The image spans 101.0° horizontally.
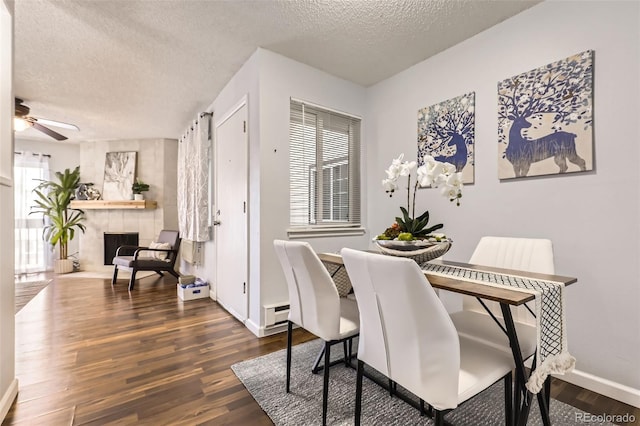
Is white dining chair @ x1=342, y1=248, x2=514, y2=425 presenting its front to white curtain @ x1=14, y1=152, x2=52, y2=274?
no

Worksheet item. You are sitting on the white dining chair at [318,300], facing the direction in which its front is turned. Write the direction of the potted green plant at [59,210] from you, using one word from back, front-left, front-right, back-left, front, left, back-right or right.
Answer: left

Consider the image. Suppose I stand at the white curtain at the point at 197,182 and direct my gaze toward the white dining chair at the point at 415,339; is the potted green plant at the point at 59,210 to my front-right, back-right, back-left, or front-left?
back-right

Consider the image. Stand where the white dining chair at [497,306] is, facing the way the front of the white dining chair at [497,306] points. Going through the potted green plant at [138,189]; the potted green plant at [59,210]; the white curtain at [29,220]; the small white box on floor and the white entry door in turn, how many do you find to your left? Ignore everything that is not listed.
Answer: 0

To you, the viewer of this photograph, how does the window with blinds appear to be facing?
facing the viewer and to the right of the viewer

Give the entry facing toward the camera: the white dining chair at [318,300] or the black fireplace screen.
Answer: the black fireplace screen

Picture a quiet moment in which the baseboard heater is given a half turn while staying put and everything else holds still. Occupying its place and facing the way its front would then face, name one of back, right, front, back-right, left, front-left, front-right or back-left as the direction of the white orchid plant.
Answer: back

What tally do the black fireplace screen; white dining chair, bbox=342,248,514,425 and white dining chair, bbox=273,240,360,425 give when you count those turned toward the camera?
1

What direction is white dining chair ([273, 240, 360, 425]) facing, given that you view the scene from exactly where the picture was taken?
facing away from the viewer and to the right of the viewer

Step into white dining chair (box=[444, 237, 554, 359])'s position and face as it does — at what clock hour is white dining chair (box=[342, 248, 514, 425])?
white dining chair (box=[342, 248, 514, 425]) is roughly at 11 o'clock from white dining chair (box=[444, 237, 554, 359]).

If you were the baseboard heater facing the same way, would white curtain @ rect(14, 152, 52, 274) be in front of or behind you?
behind

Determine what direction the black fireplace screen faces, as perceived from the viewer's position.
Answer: facing the viewer

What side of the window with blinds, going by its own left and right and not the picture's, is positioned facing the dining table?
front

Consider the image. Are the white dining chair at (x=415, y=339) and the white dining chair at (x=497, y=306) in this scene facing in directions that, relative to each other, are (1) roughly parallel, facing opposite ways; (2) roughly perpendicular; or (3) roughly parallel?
roughly parallel, facing opposite ways

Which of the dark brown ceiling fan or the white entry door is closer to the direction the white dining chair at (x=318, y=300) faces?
the white entry door

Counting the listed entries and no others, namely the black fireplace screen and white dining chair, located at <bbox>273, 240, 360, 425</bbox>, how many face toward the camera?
1

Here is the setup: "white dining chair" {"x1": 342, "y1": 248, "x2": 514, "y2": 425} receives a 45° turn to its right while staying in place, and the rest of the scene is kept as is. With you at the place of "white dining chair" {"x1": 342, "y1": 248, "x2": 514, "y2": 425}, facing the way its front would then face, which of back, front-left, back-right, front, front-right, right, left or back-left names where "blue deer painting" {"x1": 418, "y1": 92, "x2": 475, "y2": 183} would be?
left

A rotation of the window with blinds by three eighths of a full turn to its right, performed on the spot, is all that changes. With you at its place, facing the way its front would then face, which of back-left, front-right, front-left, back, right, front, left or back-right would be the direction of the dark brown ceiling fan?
front

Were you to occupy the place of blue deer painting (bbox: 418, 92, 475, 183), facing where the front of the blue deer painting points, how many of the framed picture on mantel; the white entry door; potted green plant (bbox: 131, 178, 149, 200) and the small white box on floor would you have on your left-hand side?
0

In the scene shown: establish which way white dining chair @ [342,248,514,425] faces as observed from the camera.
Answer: facing away from the viewer and to the right of the viewer

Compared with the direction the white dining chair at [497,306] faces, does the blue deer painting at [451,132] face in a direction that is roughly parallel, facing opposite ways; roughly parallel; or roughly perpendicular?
roughly parallel

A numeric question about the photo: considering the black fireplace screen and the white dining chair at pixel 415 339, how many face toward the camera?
1

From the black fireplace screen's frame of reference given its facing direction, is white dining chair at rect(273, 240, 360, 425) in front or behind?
in front

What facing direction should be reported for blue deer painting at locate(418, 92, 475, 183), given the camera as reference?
facing the viewer and to the left of the viewer

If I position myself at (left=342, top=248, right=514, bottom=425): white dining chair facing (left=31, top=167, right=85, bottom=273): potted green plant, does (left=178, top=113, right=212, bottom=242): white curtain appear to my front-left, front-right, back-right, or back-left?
front-right
